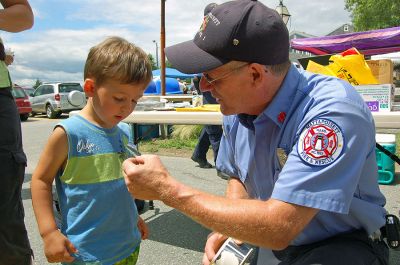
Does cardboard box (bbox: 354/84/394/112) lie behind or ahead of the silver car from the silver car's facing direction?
behind

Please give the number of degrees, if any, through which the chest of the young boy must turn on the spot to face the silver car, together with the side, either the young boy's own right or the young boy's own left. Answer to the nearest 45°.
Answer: approximately 135° to the young boy's own left

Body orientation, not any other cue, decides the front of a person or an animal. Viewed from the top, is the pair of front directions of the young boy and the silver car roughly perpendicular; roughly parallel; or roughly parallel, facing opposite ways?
roughly parallel, facing opposite ways

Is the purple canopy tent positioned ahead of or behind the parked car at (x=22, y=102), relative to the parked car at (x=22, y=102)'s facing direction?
behind

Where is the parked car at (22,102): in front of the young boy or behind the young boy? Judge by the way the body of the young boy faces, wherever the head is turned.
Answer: behind

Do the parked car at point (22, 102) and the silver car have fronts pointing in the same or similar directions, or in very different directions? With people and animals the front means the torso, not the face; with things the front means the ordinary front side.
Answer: same or similar directions

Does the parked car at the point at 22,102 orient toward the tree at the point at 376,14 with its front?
no

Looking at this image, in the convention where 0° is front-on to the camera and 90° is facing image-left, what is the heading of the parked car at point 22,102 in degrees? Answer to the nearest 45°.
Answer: approximately 135°

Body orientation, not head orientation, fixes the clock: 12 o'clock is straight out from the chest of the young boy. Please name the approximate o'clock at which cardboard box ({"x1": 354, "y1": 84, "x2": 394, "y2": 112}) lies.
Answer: The cardboard box is roughly at 10 o'clock from the young boy.

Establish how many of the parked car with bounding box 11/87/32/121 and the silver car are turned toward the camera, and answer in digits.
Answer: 0

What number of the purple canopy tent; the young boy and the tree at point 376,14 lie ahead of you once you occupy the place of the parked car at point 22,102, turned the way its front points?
0

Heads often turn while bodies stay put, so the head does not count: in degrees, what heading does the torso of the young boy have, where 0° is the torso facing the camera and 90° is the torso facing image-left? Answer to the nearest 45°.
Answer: approximately 315°

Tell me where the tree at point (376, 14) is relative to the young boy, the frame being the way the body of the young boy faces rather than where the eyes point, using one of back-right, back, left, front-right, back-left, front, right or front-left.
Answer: left

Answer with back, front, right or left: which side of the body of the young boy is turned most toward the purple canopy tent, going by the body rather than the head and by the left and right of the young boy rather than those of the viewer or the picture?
left

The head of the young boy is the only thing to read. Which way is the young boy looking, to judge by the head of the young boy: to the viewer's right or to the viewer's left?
to the viewer's right
